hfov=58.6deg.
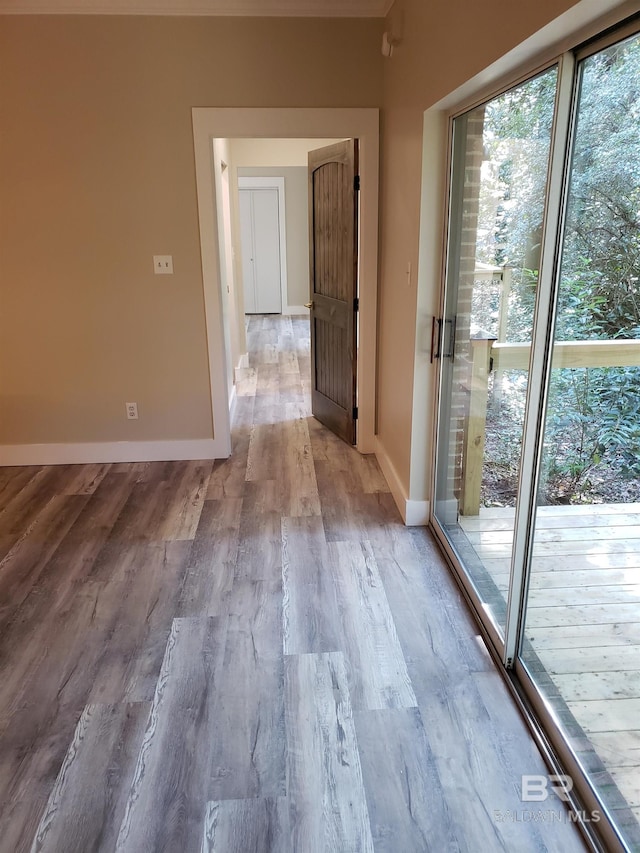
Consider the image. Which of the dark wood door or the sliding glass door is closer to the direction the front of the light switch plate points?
the sliding glass door

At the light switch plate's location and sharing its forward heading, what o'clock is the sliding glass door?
The sliding glass door is roughly at 11 o'clock from the light switch plate.

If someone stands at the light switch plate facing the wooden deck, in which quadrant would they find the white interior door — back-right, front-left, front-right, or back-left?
back-left

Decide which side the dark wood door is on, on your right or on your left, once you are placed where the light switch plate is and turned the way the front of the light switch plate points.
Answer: on your left

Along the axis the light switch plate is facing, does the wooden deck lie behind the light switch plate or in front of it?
in front

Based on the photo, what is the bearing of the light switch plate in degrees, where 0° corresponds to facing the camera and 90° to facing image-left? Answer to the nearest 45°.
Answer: approximately 0°

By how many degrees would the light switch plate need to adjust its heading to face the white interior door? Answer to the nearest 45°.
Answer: approximately 180°

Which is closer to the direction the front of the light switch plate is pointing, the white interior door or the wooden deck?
the wooden deck
